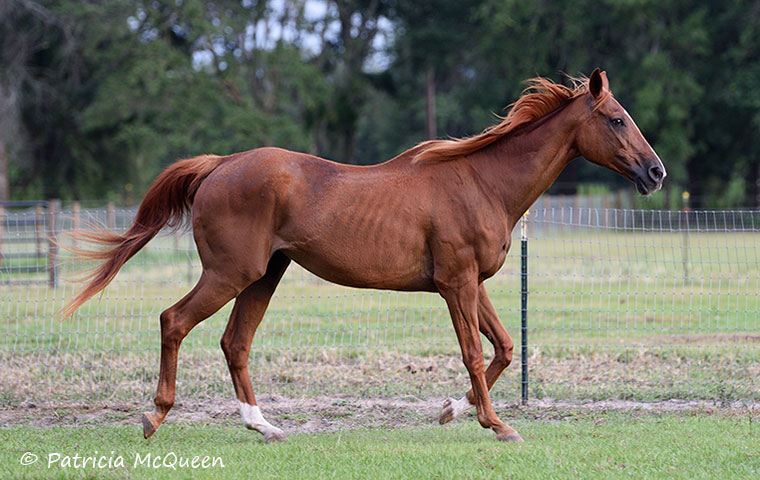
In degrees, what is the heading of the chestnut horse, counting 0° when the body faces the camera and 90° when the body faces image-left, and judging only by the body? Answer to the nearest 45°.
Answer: approximately 270°

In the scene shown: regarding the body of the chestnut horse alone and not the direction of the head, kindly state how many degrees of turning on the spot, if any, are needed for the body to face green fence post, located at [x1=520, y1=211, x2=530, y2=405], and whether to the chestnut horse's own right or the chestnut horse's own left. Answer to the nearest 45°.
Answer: approximately 45° to the chestnut horse's own left
